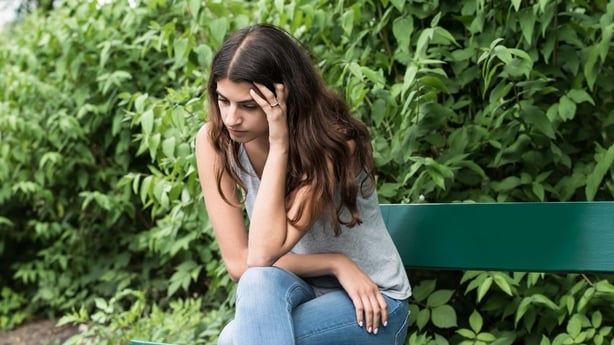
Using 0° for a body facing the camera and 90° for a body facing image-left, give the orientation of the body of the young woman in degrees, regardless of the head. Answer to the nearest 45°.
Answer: approximately 45°
